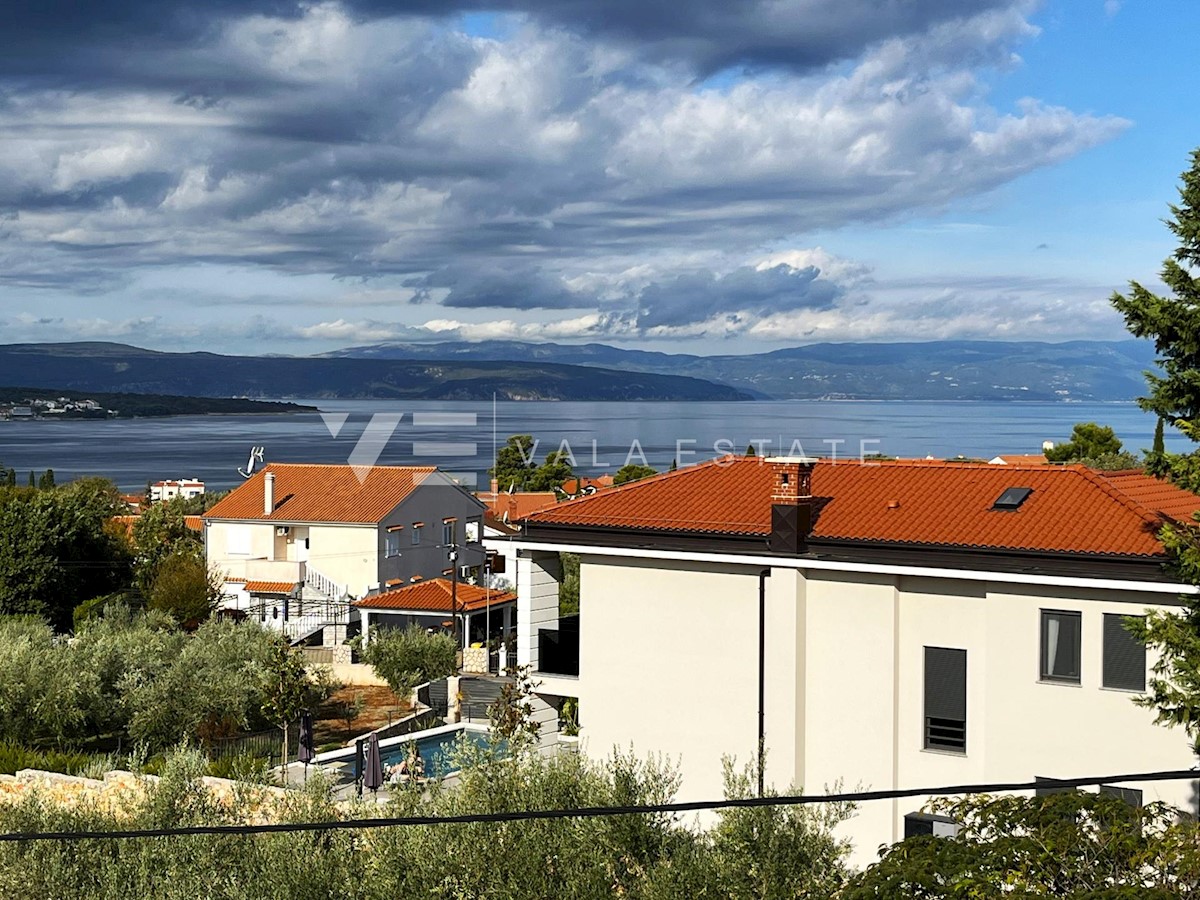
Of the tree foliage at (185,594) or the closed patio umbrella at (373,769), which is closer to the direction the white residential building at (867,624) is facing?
the closed patio umbrella

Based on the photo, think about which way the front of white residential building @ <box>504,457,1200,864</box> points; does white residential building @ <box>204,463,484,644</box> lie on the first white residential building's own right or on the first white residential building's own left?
on the first white residential building's own right

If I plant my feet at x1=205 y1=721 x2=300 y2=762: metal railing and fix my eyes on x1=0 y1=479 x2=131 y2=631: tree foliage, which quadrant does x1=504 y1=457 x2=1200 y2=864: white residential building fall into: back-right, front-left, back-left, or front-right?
back-right
